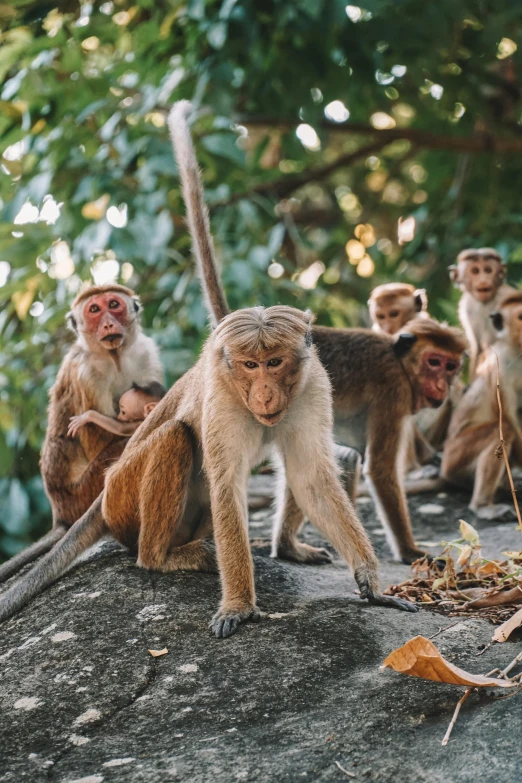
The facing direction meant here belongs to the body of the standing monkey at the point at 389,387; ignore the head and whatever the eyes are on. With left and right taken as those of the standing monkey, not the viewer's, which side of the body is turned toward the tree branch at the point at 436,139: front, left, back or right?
left

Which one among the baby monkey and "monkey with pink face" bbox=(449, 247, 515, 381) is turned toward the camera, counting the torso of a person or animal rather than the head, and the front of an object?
the monkey with pink face

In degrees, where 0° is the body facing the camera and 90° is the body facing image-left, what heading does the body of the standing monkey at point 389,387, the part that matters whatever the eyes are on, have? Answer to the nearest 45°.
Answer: approximately 270°

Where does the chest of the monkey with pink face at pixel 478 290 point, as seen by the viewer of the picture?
toward the camera

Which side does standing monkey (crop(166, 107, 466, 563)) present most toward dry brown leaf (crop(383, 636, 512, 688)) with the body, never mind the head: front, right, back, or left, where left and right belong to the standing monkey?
right

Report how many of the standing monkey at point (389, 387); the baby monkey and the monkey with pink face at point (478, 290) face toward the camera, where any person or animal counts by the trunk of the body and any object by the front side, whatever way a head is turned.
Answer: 1

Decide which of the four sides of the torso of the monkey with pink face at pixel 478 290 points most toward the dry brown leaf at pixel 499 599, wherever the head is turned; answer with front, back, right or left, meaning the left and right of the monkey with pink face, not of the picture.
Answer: front

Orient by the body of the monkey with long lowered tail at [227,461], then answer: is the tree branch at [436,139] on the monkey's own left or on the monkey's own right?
on the monkey's own left

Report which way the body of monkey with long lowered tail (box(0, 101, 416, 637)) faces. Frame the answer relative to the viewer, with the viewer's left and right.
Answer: facing the viewer and to the right of the viewer

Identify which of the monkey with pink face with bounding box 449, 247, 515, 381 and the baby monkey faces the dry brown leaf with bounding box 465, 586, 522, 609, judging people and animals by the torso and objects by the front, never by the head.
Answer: the monkey with pink face
